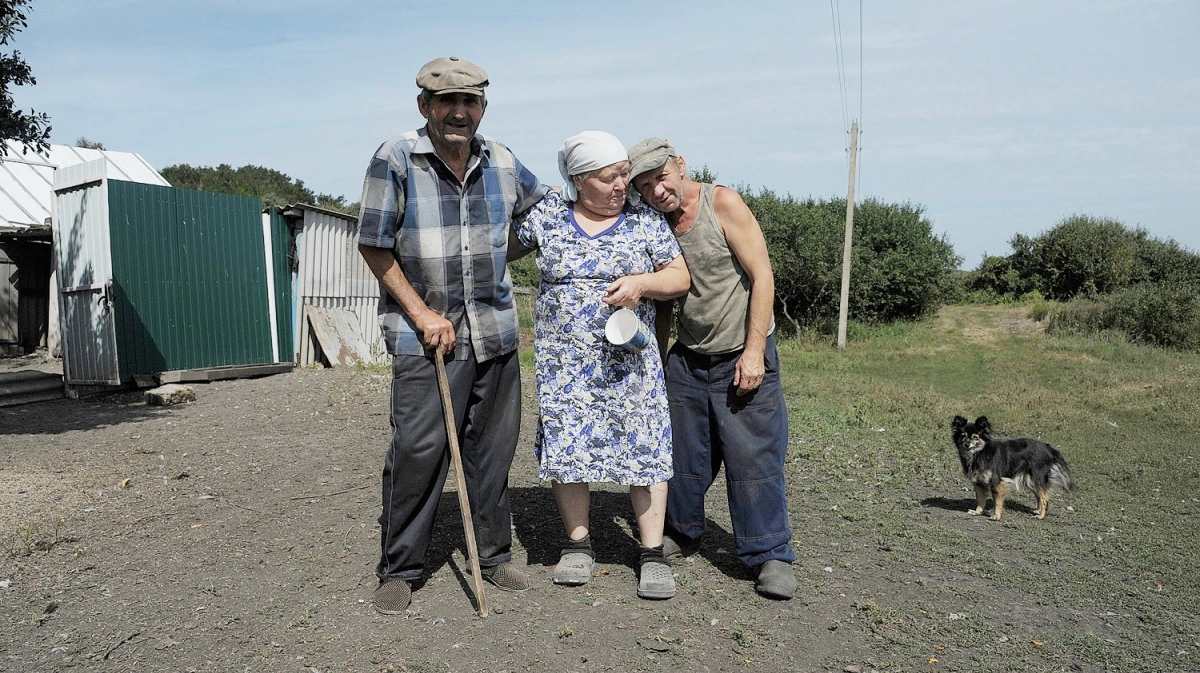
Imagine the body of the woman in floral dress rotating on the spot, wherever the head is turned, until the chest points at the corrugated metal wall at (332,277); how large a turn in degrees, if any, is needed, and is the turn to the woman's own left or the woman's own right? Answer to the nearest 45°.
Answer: approximately 135° to the woman's own right

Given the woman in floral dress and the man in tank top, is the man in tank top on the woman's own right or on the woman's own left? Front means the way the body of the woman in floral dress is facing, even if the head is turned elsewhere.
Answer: on the woman's own left

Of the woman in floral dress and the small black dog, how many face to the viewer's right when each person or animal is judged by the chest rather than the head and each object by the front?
0

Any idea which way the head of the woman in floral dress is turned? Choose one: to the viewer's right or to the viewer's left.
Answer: to the viewer's right

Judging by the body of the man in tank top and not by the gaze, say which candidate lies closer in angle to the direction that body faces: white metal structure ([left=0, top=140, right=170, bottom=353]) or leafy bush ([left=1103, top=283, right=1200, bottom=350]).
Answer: the white metal structure

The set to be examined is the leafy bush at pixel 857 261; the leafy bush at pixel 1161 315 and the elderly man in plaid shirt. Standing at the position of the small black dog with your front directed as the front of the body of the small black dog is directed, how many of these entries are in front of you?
1

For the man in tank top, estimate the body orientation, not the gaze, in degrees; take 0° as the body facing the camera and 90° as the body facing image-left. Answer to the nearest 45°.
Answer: approximately 45°

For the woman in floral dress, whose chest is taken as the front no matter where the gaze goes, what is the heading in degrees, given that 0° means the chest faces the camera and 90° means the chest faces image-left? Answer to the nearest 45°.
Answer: approximately 0°

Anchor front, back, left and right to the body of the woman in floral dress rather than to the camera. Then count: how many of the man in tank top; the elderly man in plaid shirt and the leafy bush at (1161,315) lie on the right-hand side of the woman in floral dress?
1

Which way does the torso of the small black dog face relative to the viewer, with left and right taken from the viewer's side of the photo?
facing the viewer and to the left of the viewer

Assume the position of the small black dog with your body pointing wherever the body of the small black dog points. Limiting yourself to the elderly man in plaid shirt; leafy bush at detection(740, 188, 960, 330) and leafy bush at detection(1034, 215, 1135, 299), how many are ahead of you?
1
